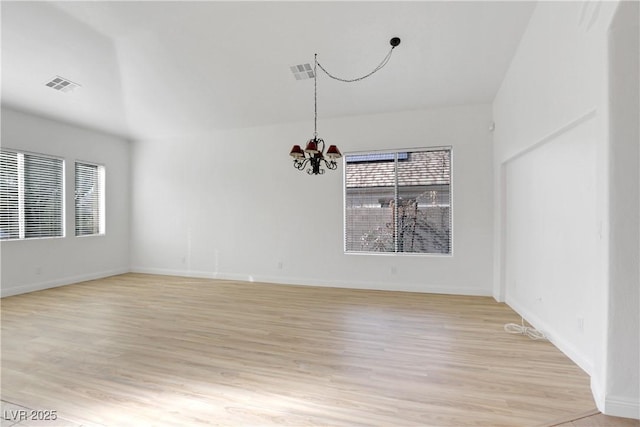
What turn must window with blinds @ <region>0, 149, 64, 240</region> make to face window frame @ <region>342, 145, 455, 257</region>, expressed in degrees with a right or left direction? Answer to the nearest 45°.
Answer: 0° — it already faces it

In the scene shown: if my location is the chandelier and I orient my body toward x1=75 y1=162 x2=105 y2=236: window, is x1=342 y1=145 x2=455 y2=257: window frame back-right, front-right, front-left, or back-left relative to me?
back-right

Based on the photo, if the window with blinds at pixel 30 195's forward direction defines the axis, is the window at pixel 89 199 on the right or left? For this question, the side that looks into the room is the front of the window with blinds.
on its left

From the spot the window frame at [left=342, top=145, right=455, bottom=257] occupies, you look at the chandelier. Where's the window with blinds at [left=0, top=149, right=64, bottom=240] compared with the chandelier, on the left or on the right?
right

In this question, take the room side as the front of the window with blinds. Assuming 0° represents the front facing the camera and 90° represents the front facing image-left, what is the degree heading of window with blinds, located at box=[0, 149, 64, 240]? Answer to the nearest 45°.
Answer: approximately 315°

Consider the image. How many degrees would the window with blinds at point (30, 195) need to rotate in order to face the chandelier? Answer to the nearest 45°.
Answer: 0° — it already faces it

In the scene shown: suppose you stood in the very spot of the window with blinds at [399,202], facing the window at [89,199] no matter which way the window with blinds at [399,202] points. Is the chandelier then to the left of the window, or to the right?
left
